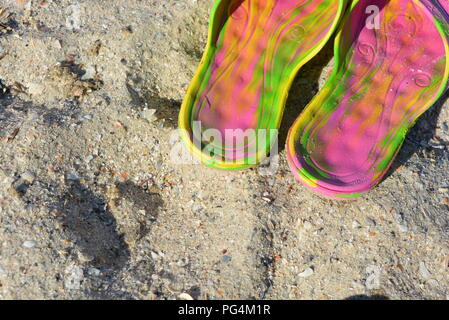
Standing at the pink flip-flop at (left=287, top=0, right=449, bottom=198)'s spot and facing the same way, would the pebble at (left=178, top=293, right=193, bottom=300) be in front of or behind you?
behind

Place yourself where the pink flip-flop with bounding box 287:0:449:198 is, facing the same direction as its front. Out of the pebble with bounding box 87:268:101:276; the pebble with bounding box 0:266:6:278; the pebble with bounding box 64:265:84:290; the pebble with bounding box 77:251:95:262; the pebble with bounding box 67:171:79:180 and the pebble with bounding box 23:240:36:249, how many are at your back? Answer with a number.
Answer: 6

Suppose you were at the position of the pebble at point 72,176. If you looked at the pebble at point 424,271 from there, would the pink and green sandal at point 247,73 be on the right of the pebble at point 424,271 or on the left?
left

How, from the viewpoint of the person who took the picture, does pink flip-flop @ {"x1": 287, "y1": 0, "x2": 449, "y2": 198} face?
facing away from the viewer and to the right of the viewer

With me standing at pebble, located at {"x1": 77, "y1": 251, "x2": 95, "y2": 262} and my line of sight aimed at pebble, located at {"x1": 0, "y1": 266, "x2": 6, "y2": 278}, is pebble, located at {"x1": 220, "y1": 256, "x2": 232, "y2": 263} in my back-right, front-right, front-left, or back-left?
back-left

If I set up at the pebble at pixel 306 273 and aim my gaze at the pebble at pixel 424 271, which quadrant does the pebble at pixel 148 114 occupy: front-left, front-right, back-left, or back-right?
back-left

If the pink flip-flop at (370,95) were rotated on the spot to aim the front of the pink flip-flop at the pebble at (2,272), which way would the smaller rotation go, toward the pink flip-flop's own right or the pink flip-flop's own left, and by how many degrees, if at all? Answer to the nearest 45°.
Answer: approximately 180°
